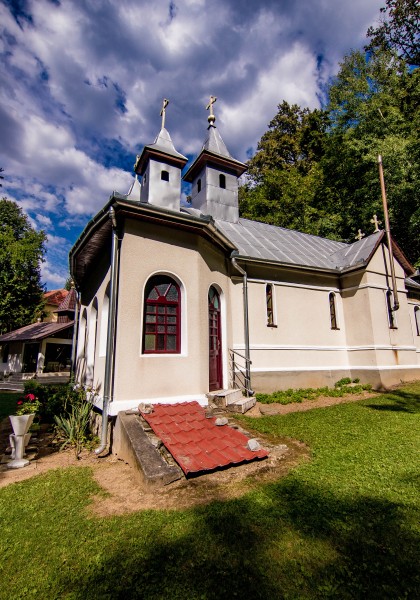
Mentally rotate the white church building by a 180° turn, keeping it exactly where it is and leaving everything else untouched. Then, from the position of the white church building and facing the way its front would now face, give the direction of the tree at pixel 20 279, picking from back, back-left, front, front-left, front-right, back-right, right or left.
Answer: left

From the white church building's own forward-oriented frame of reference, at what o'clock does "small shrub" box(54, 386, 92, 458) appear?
The small shrub is roughly at 12 o'clock from the white church building.

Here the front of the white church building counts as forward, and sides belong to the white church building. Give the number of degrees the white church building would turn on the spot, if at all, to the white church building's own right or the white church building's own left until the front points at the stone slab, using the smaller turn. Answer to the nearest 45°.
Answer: approximately 45° to the white church building's own left

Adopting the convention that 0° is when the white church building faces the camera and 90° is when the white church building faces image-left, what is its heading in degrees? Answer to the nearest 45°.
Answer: approximately 45°

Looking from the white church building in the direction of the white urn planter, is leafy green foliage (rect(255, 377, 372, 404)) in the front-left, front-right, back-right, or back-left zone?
front-left

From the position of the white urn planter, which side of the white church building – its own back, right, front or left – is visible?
front

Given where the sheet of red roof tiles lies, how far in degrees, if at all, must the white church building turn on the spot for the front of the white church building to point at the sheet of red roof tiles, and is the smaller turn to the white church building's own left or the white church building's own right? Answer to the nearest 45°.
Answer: approximately 45° to the white church building's own left

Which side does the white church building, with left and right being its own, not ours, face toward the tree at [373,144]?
back
